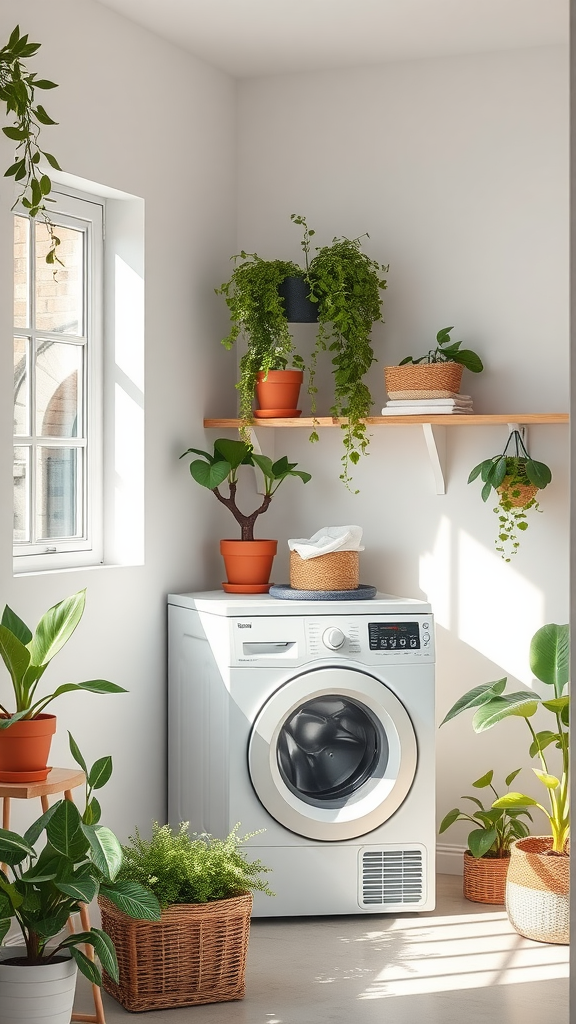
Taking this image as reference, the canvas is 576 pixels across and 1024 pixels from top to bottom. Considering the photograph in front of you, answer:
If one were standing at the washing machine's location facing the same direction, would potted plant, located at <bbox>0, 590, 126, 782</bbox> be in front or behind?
in front

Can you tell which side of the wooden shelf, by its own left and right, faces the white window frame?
right

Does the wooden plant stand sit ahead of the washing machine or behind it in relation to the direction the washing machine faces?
ahead

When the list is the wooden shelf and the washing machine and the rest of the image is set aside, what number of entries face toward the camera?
2

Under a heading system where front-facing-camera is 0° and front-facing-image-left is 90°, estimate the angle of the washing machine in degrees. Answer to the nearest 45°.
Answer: approximately 0°
